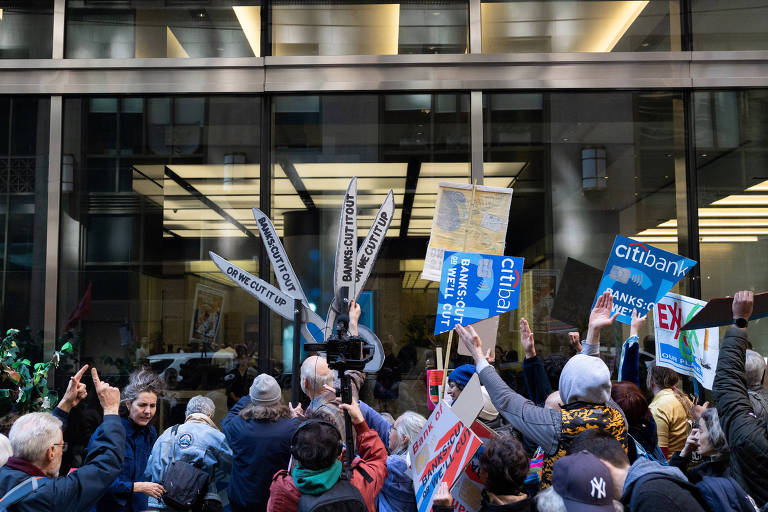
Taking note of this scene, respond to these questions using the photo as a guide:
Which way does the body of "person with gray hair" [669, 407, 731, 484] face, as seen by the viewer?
to the viewer's left

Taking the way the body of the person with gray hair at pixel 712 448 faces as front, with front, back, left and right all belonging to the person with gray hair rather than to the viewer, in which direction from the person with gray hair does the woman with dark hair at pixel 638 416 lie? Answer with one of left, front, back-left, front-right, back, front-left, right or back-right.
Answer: front-right

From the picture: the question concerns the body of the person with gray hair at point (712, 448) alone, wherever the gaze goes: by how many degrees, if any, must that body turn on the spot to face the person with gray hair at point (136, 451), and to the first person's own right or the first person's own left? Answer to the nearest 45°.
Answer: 0° — they already face them

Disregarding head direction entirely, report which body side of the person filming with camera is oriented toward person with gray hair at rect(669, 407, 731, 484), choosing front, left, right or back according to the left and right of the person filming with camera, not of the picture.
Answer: right

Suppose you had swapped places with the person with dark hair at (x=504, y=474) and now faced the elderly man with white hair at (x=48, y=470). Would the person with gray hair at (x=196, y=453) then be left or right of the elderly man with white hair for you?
right

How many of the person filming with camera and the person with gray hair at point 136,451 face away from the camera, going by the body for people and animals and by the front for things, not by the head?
1

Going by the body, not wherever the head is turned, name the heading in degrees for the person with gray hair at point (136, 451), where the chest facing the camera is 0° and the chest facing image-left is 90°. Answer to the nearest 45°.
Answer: approximately 315°

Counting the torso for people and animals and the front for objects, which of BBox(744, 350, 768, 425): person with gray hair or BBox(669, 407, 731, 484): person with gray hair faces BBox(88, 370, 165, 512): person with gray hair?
BBox(669, 407, 731, 484): person with gray hair

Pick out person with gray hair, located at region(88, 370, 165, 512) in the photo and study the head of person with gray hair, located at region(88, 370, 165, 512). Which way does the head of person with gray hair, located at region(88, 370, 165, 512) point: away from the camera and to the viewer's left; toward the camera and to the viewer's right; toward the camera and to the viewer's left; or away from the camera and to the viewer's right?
toward the camera and to the viewer's right

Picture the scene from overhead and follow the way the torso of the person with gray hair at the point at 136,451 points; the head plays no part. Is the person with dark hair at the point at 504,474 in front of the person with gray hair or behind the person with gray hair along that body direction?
in front

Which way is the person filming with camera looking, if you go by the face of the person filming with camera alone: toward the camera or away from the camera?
away from the camera

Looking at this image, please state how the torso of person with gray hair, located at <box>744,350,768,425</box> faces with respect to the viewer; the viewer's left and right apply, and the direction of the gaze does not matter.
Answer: facing away from the viewer

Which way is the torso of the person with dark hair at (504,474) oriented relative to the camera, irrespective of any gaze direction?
away from the camera

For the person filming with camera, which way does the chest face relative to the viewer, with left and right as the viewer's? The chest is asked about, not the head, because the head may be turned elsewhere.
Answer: facing away from the viewer
